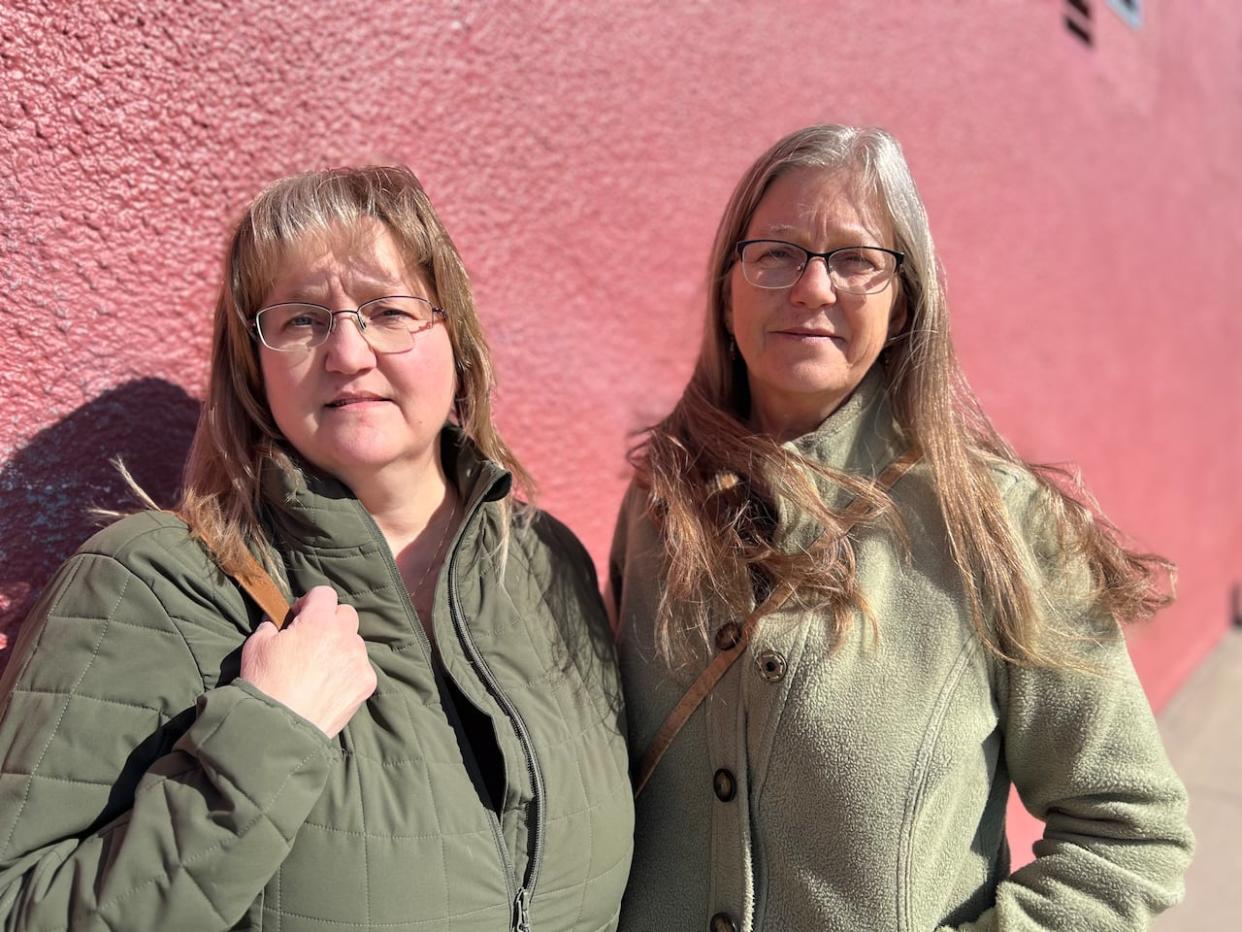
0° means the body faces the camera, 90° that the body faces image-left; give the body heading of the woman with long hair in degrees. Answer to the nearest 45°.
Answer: approximately 45°
